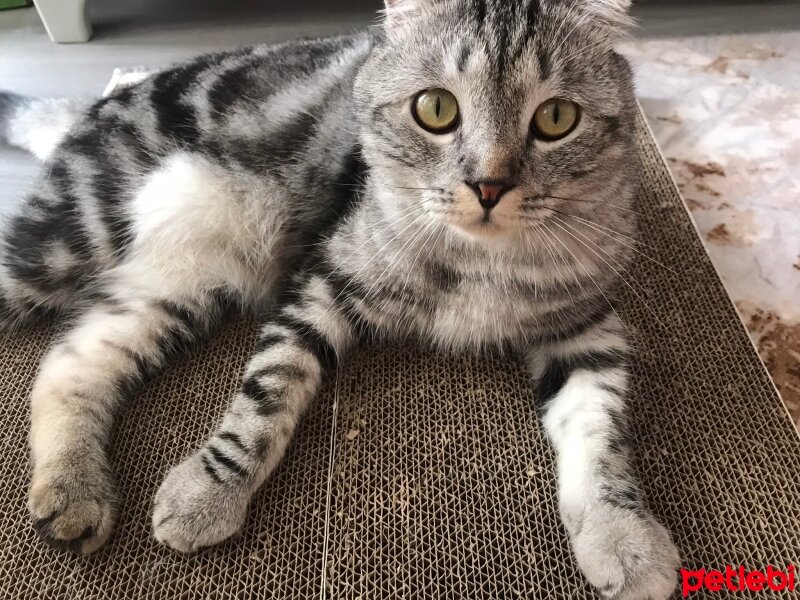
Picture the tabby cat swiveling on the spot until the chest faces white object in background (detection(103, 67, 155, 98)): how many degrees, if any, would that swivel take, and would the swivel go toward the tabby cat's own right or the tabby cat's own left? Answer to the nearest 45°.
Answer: approximately 180°

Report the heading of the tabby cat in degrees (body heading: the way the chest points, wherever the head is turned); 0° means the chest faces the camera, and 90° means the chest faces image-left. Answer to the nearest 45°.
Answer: approximately 315°

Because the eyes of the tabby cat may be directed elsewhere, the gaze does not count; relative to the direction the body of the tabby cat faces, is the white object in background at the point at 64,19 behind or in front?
behind
